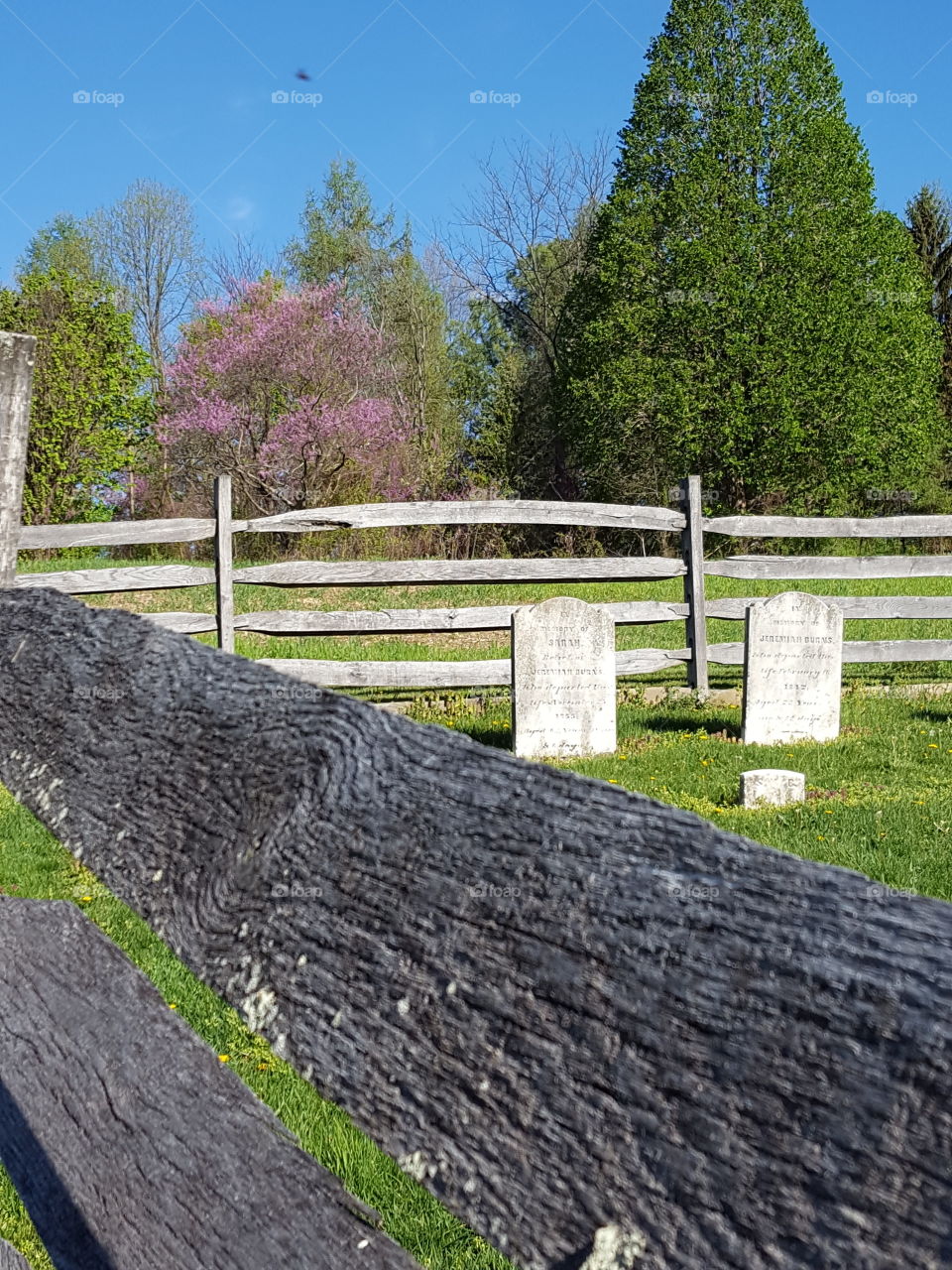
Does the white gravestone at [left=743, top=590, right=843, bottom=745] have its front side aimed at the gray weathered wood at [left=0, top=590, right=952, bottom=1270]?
yes

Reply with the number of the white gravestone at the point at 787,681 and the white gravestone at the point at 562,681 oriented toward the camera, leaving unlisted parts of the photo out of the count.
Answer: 2

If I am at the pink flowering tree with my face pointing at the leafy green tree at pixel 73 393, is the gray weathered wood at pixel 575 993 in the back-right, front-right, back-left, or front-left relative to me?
back-left

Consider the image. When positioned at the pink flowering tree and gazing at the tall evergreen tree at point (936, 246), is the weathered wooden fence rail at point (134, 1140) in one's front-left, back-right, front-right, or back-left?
back-right

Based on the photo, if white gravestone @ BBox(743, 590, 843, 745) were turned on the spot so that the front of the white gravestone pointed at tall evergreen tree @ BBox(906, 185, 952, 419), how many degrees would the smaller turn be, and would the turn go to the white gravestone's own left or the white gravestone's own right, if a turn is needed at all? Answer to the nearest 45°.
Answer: approximately 180°

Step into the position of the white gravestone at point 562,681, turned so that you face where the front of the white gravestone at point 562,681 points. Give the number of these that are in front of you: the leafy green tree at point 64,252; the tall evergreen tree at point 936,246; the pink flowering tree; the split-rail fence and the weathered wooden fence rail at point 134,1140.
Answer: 1

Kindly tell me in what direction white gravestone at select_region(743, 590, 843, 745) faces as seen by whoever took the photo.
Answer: facing the viewer

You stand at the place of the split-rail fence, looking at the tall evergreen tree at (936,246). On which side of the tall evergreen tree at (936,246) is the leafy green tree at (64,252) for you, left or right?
left

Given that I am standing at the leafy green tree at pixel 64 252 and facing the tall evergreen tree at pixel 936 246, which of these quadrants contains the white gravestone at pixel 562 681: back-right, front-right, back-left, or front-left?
front-right

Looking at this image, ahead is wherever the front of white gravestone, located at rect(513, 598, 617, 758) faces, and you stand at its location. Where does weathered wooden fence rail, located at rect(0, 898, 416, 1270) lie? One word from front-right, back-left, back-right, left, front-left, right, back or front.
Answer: front

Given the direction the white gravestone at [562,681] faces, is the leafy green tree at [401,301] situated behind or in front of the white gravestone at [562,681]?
behind

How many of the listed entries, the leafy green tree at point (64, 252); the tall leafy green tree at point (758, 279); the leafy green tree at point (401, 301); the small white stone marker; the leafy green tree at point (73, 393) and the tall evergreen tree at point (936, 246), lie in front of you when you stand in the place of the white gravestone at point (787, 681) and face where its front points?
1

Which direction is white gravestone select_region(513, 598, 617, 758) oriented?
toward the camera

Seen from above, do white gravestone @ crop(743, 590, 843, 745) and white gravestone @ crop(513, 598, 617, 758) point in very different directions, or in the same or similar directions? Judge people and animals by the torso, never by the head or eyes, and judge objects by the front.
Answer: same or similar directions

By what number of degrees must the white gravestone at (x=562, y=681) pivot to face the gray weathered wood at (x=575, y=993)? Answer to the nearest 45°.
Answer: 0° — it already faces it
